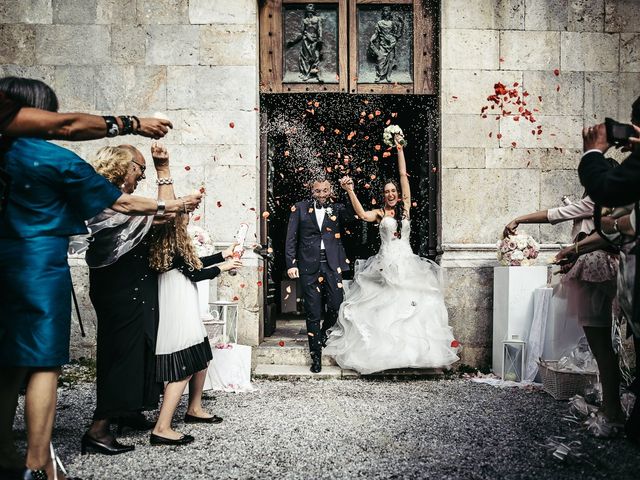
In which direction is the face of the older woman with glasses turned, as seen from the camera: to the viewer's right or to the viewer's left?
to the viewer's right

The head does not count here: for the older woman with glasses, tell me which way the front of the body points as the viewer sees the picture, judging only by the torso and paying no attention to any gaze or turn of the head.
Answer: to the viewer's right

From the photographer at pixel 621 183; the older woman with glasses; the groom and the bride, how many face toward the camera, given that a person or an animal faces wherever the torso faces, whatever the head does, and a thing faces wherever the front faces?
2

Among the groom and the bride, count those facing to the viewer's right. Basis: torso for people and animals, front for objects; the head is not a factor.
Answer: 0

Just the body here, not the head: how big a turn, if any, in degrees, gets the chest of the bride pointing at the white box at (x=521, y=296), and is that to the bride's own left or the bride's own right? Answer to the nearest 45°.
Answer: approximately 90° to the bride's own left

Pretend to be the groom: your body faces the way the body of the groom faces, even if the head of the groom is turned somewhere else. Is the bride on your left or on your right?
on your left

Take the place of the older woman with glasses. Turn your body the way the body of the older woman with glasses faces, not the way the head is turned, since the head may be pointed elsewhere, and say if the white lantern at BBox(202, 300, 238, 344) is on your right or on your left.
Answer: on your left

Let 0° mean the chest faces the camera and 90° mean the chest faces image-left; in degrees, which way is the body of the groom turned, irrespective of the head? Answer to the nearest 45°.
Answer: approximately 0°

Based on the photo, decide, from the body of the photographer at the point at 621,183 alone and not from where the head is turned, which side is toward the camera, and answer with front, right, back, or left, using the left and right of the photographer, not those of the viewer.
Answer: left

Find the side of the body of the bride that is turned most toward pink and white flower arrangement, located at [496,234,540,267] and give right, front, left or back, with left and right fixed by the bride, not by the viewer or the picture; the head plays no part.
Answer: left

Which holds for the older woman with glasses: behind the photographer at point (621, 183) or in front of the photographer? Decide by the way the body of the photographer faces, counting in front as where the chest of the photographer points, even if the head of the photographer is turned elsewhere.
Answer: in front
